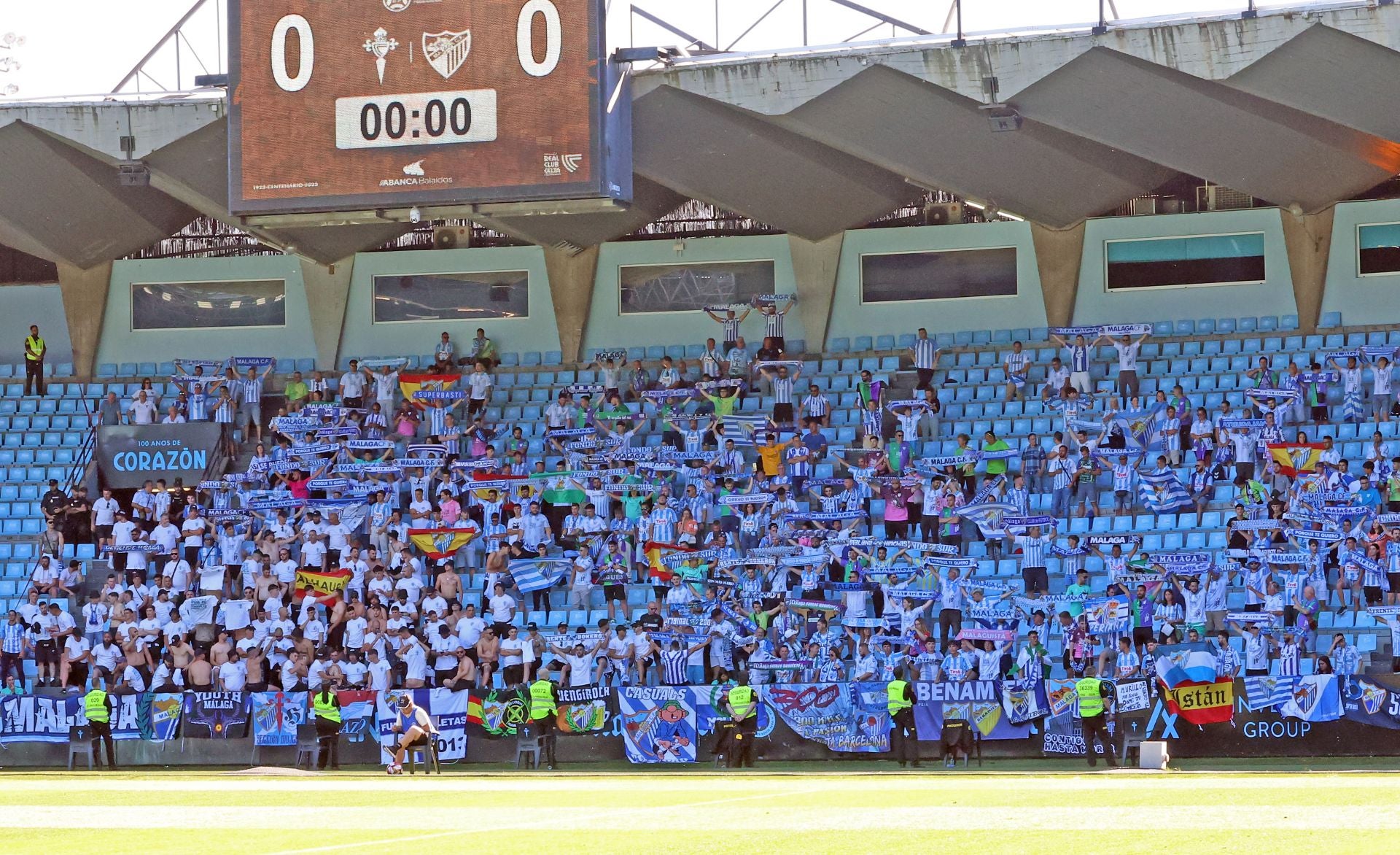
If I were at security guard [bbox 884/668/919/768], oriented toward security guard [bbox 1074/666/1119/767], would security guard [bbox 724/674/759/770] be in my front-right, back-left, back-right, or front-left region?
back-right

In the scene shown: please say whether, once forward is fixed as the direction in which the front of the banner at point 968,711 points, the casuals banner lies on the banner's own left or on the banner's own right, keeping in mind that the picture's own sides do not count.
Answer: on the banner's own right

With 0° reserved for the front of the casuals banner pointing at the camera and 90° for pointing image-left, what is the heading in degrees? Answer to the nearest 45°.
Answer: approximately 0°

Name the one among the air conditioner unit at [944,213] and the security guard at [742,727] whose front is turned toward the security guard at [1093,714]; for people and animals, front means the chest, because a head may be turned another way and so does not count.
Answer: the air conditioner unit

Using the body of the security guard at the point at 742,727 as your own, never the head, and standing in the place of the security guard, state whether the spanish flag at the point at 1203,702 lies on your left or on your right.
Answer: on your right

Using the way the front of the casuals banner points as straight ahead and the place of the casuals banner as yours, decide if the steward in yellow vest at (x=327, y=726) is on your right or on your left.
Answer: on your right

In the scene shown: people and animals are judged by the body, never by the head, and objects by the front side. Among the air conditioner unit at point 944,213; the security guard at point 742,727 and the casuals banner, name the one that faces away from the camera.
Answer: the security guard

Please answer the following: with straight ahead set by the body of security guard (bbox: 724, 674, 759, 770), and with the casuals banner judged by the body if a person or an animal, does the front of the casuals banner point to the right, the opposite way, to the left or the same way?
the opposite way

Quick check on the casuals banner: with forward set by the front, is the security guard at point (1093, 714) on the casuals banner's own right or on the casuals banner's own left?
on the casuals banner's own left

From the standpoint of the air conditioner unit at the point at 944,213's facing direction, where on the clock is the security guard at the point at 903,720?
The security guard is roughly at 12 o'clock from the air conditioner unit.

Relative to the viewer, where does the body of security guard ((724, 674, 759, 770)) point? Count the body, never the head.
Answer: away from the camera

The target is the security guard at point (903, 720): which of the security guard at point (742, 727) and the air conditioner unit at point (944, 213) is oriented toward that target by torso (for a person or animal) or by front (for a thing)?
the air conditioner unit

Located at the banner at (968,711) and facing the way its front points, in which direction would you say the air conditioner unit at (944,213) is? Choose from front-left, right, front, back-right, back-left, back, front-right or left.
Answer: back

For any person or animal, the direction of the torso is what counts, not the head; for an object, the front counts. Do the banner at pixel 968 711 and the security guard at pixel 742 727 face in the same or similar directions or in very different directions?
very different directions

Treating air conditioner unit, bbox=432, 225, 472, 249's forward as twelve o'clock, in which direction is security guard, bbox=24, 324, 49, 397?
The security guard is roughly at 3 o'clock from the air conditioner unit.
